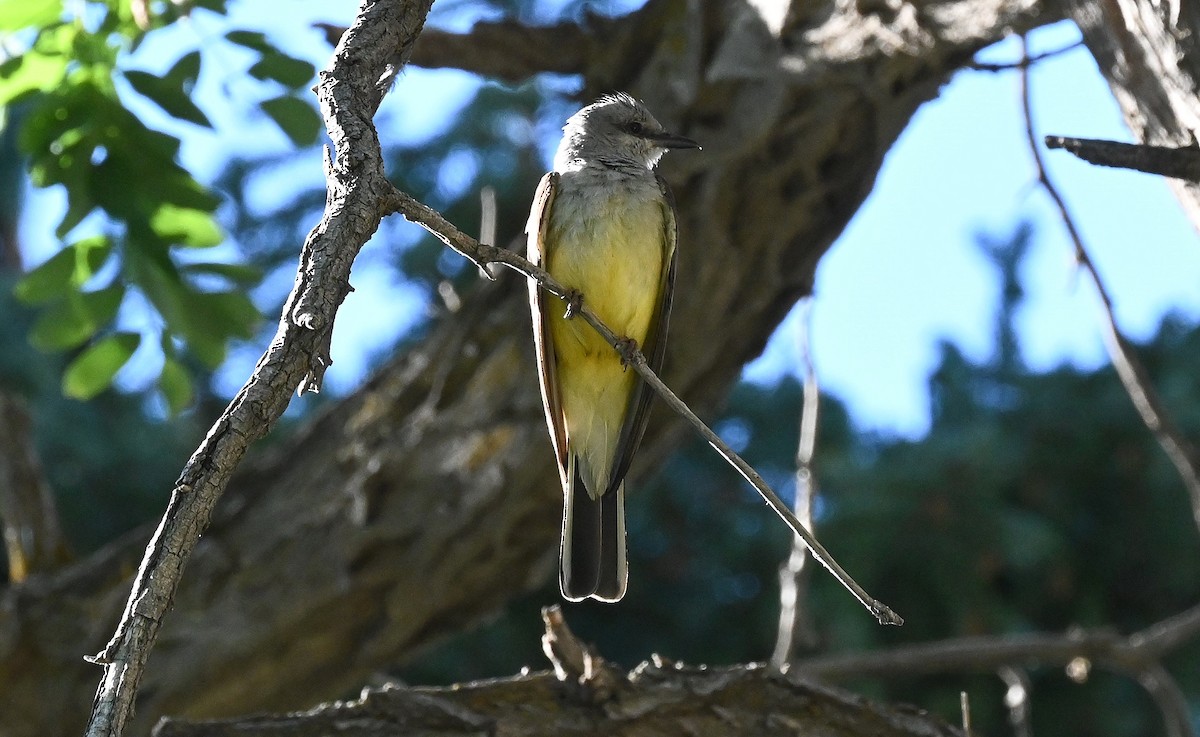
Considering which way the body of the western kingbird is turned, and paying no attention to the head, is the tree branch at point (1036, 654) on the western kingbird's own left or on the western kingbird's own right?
on the western kingbird's own left

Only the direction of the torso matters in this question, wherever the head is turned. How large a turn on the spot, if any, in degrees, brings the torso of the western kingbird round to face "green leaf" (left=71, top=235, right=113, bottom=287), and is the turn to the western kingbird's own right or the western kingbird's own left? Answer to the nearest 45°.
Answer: approximately 90° to the western kingbird's own right

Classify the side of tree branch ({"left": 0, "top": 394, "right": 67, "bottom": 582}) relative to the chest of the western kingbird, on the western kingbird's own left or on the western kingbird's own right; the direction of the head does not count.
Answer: on the western kingbird's own right

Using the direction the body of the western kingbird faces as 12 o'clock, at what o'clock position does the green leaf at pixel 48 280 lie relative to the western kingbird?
The green leaf is roughly at 3 o'clock from the western kingbird.

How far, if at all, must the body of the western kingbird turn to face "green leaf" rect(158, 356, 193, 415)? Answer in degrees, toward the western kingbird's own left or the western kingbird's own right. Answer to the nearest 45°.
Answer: approximately 90° to the western kingbird's own right

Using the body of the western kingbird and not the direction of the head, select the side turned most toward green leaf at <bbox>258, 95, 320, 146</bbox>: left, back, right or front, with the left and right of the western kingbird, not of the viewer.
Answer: right

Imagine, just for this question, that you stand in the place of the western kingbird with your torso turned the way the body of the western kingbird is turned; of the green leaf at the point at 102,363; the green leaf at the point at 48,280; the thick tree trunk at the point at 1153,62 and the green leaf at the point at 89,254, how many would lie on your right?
3

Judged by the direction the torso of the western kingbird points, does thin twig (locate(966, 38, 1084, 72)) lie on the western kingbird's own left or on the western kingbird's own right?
on the western kingbird's own left

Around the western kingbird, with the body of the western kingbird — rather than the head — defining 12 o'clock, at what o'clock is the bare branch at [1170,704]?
The bare branch is roughly at 8 o'clock from the western kingbird.

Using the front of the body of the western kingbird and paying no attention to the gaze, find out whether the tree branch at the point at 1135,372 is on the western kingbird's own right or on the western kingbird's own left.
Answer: on the western kingbird's own left

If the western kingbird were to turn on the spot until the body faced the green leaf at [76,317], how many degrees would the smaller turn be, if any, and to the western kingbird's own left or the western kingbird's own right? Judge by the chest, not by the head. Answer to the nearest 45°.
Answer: approximately 90° to the western kingbird's own right

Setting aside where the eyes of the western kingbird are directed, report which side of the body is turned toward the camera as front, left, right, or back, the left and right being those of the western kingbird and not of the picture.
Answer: front
